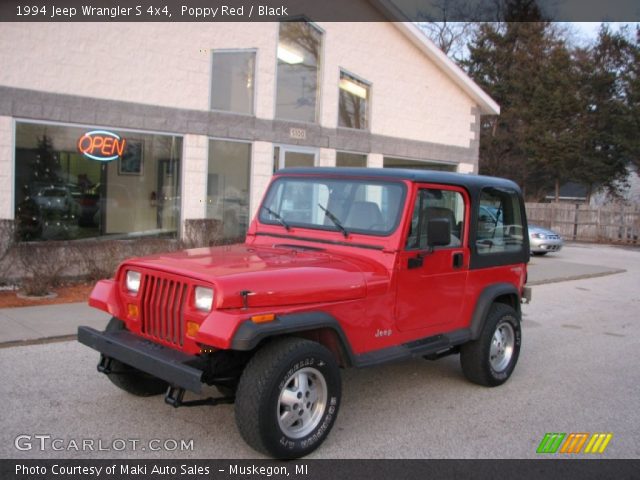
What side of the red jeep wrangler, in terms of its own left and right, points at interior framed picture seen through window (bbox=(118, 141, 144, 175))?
right

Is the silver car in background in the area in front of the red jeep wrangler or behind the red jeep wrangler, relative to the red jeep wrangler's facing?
behind

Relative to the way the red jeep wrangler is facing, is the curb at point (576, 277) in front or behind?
behind

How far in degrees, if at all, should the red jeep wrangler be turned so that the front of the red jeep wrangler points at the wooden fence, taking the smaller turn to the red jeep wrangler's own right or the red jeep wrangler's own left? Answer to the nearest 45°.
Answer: approximately 180°

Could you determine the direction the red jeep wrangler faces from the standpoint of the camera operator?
facing the viewer and to the left of the viewer

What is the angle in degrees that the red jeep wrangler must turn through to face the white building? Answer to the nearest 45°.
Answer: approximately 135° to its right

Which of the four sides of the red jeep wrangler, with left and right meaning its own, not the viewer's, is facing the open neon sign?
right
